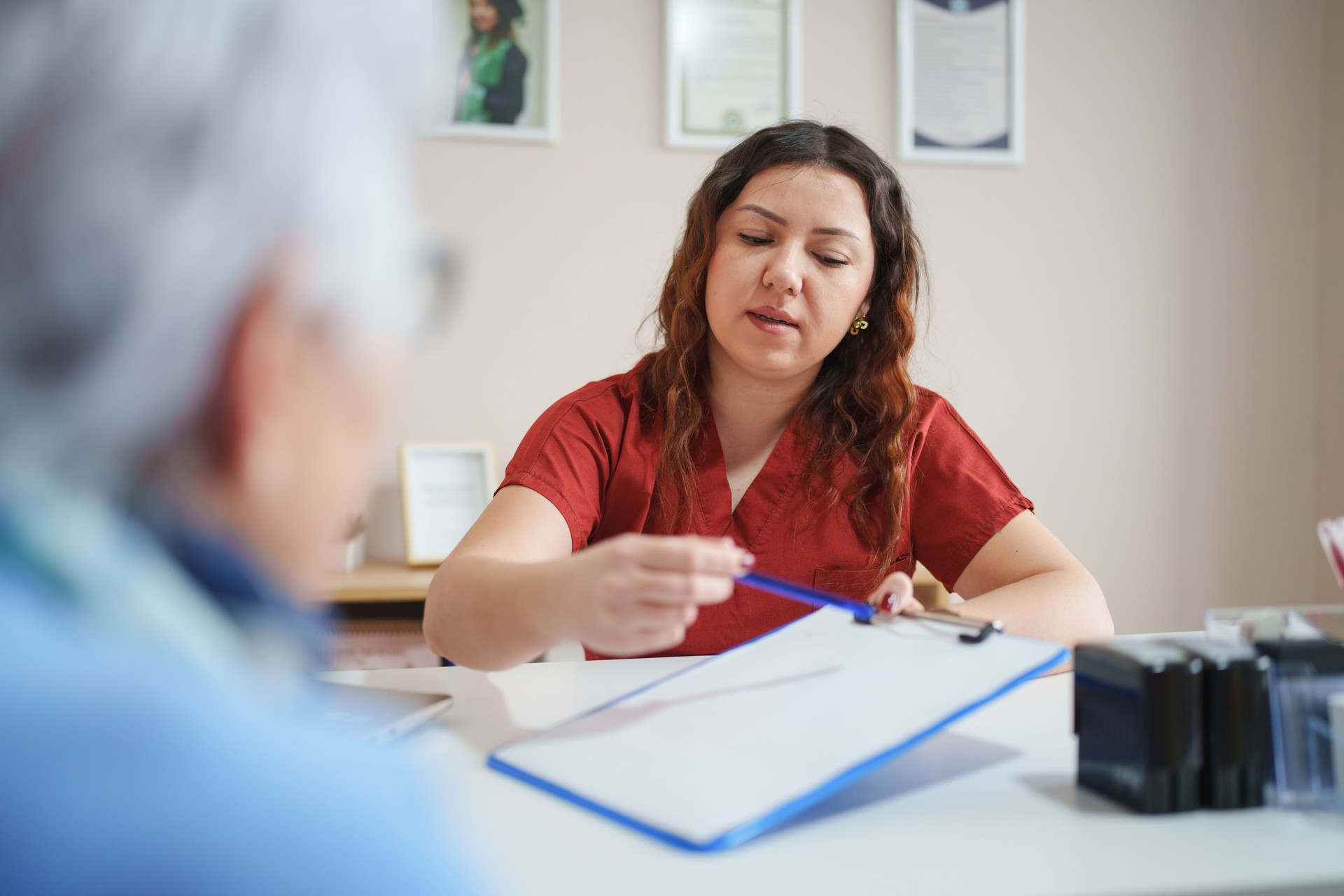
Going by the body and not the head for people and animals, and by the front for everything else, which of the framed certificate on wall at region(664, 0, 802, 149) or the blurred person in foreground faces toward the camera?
the framed certificate on wall

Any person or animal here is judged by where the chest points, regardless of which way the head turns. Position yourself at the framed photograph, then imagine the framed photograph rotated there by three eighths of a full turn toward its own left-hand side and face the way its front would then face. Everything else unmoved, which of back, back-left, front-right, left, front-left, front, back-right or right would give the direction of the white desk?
back-right

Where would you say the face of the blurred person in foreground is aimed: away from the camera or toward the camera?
away from the camera

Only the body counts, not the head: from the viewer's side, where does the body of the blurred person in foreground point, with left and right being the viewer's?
facing away from the viewer and to the right of the viewer

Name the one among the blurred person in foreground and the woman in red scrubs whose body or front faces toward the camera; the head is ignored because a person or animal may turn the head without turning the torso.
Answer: the woman in red scrubs

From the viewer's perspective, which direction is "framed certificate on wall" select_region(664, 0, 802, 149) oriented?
toward the camera

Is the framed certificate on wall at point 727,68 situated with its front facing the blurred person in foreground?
yes

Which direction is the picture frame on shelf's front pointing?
toward the camera

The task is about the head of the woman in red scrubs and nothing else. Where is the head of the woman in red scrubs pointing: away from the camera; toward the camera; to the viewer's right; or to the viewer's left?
toward the camera

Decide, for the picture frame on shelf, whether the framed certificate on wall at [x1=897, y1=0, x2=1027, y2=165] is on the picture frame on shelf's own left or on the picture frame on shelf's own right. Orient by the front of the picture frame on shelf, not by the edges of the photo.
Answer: on the picture frame on shelf's own left

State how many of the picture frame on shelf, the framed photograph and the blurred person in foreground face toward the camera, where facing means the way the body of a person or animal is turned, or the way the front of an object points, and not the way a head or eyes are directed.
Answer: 2

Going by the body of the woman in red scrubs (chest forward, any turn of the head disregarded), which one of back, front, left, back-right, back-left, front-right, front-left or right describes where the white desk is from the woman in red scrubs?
front

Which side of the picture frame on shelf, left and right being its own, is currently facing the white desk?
front

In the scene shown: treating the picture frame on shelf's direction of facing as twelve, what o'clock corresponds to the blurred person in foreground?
The blurred person in foreground is roughly at 12 o'clock from the picture frame on shelf.

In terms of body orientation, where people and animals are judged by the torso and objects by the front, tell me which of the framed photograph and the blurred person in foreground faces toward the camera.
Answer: the framed photograph

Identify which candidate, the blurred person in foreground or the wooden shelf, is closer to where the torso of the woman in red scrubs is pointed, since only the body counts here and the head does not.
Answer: the blurred person in foreground
